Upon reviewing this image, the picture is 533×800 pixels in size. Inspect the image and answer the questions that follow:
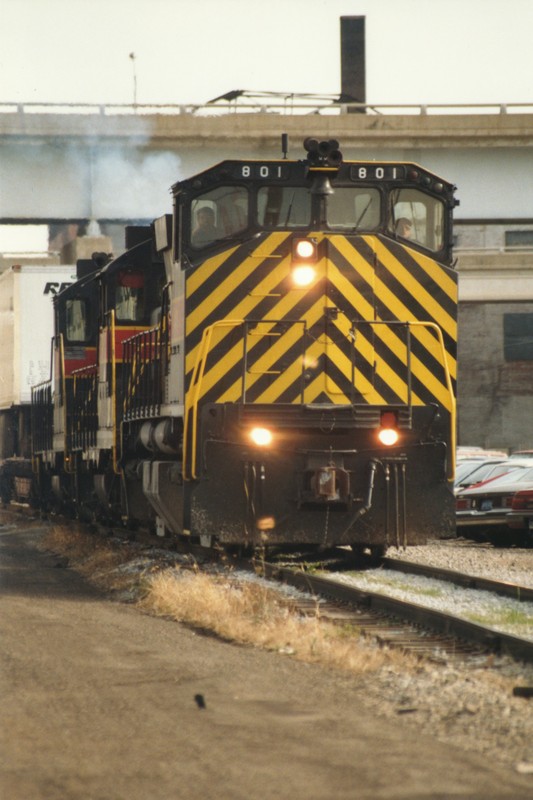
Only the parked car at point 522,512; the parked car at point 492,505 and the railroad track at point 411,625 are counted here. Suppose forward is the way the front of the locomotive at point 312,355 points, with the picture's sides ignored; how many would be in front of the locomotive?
1

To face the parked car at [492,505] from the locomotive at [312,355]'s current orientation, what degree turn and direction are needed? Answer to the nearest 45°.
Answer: approximately 135° to its left

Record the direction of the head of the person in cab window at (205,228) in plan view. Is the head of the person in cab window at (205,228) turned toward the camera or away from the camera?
toward the camera

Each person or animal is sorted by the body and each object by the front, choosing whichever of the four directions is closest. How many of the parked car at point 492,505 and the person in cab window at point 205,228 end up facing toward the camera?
1

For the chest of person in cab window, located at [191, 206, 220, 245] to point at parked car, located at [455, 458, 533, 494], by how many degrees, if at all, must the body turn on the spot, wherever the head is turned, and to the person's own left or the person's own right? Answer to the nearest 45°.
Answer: approximately 135° to the person's own left

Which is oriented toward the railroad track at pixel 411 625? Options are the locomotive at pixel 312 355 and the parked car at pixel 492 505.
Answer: the locomotive

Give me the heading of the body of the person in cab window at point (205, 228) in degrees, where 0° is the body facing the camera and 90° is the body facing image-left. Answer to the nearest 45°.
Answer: approximately 0°

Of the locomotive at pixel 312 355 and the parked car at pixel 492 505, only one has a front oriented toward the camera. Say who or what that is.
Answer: the locomotive

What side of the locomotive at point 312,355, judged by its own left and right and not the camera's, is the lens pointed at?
front

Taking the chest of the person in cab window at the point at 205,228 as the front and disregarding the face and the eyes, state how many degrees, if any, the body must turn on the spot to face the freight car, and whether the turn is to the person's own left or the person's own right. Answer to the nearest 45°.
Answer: approximately 180°

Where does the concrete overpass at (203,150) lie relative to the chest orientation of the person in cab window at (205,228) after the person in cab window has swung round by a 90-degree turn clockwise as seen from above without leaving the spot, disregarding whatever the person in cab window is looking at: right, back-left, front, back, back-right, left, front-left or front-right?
right
